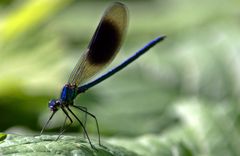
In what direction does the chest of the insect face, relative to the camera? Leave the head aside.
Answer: to the viewer's left
